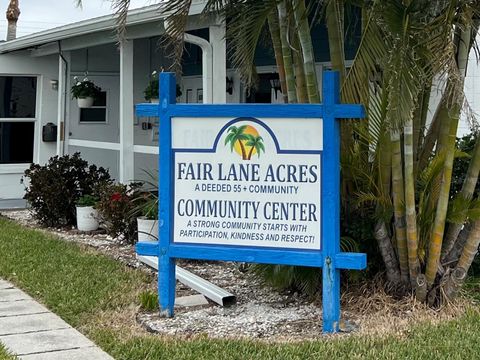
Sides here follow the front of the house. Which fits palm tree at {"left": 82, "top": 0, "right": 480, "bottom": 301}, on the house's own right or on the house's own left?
on the house's own left

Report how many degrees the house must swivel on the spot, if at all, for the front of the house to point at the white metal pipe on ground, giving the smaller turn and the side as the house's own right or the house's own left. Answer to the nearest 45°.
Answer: approximately 45° to the house's own left

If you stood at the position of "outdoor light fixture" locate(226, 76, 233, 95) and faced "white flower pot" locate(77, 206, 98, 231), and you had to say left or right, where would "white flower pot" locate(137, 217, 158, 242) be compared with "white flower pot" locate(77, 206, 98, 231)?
left

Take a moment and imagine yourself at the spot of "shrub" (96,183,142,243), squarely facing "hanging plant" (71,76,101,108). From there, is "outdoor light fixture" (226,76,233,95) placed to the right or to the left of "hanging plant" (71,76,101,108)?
right

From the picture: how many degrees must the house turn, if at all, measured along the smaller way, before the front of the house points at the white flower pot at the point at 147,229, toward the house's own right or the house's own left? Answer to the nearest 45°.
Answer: approximately 45° to the house's own left

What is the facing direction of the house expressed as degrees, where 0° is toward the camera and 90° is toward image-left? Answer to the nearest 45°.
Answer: approximately 45°

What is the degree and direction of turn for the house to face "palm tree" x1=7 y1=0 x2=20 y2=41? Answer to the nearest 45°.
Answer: approximately 135° to its right
